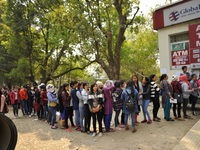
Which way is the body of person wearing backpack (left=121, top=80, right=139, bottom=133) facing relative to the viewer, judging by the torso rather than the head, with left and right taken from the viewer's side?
facing away from the viewer

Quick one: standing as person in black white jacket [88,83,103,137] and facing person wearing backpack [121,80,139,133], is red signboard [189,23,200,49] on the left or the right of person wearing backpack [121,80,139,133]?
left

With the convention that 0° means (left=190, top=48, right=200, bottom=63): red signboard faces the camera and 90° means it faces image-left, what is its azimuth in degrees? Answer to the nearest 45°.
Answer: approximately 0°

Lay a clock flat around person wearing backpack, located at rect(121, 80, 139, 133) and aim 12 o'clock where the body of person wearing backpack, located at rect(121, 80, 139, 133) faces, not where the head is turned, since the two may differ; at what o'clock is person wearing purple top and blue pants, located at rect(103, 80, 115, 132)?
person wearing purple top and blue pants, located at rect(103, 80, 115, 132) is roughly at 9 o'clock from person wearing backpack, located at rect(121, 80, 139, 133).

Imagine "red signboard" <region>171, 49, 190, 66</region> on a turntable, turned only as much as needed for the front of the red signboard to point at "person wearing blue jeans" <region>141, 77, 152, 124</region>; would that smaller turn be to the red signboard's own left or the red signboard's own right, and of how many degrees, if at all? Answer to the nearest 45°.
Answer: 0° — it already faces them
